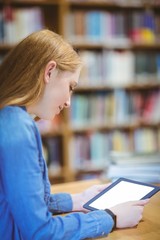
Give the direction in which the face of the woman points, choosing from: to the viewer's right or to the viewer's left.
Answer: to the viewer's right

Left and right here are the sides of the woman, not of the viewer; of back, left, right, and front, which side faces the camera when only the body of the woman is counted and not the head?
right

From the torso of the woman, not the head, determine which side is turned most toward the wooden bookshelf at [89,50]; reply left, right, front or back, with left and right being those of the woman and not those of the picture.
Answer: left

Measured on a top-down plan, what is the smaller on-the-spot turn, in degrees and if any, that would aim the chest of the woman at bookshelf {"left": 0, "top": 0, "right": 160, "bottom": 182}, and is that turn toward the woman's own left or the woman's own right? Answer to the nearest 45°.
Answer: approximately 90° to the woman's own left
